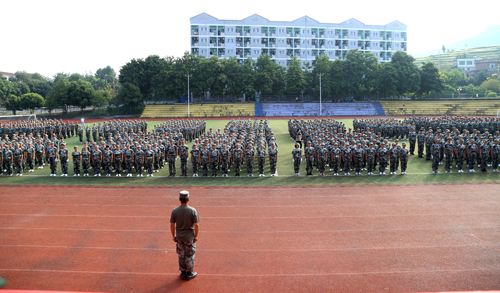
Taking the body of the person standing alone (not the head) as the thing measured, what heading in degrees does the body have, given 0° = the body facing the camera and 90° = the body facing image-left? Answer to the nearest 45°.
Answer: approximately 180°
